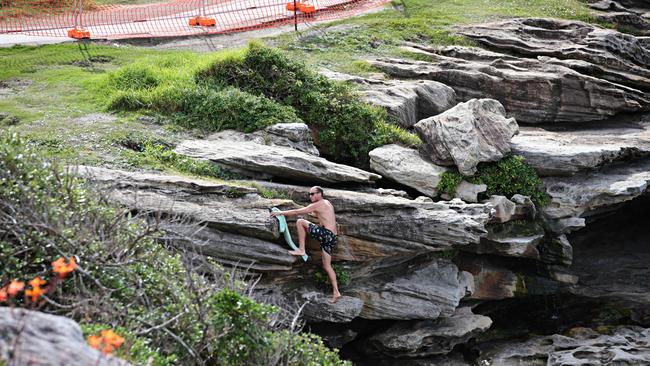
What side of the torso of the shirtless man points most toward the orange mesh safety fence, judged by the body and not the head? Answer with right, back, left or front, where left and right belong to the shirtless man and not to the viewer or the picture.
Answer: right

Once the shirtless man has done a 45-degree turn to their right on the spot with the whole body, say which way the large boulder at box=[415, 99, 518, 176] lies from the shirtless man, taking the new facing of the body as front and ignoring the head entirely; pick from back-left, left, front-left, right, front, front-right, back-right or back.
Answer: right

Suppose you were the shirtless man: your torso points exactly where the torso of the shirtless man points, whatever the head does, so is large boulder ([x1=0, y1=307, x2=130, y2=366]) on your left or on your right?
on your left

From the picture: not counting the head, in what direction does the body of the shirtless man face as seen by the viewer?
to the viewer's left

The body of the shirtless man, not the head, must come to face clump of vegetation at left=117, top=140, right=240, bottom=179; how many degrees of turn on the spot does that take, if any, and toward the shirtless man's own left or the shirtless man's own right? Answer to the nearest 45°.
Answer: approximately 45° to the shirtless man's own right

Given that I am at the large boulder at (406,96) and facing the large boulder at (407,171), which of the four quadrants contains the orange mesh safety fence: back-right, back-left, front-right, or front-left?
back-right

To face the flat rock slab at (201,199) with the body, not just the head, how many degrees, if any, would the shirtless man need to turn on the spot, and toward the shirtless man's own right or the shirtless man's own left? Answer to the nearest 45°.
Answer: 0° — they already face it

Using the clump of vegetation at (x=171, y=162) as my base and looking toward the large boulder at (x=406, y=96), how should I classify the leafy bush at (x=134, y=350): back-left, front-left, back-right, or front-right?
back-right

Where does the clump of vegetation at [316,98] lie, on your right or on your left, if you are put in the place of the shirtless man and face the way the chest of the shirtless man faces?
on your right
